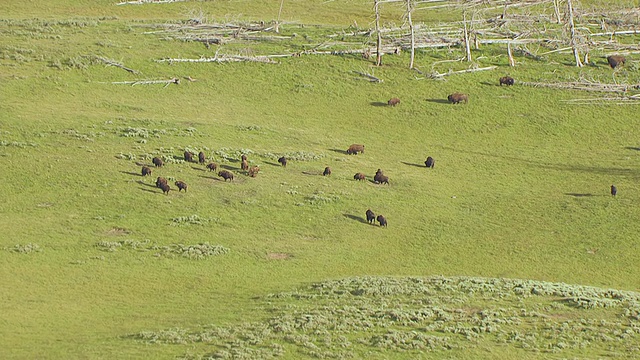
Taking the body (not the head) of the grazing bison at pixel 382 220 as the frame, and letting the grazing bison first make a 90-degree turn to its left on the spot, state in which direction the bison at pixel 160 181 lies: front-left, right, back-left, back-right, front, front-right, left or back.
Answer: back-left

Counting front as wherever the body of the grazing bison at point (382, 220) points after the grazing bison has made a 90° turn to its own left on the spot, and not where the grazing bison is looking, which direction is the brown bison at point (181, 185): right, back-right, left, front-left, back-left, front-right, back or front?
back-left

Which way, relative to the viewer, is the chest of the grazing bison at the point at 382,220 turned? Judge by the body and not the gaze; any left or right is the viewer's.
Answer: facing the viewer and to the right of the viewer

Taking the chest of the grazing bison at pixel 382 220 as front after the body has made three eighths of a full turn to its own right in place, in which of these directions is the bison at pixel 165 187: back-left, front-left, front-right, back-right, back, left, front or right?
front
